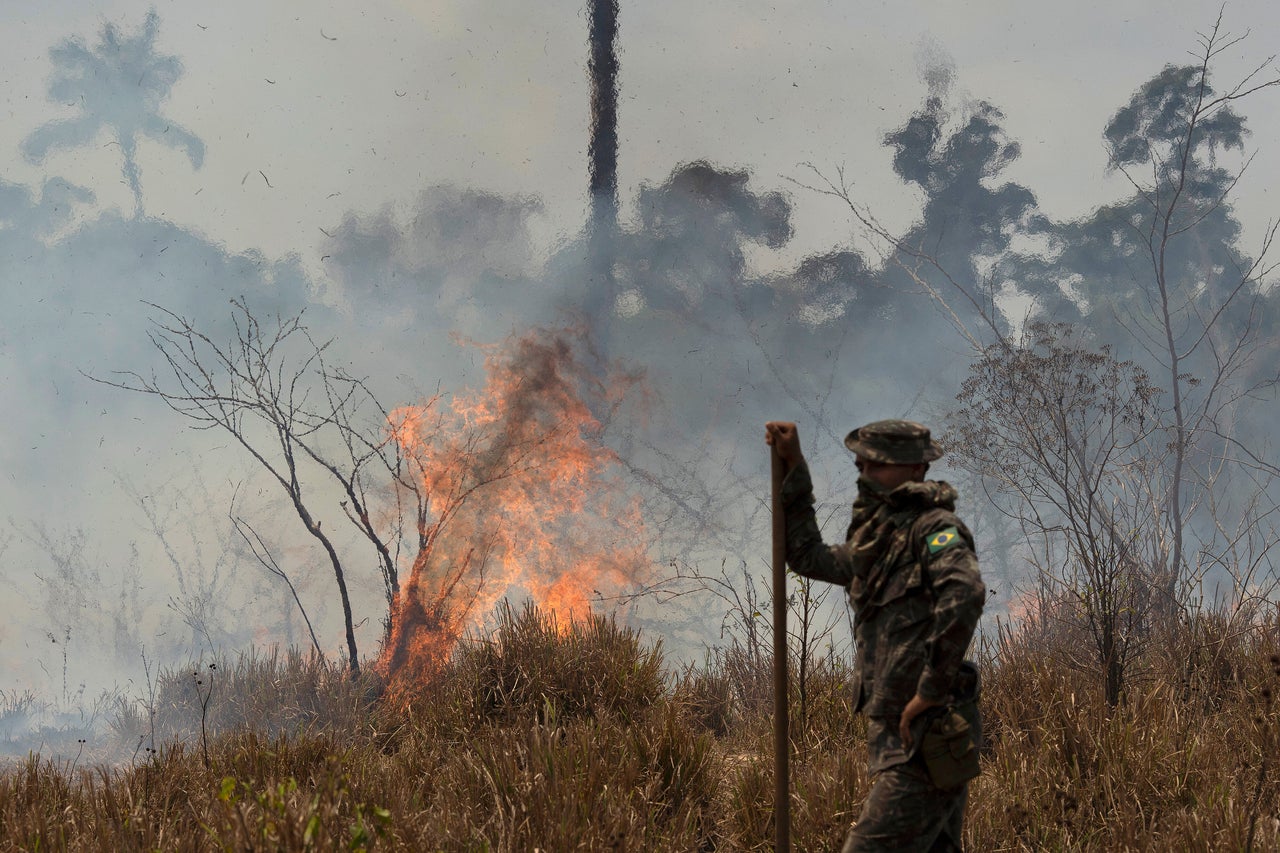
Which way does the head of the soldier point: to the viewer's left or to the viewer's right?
to the viewer's left

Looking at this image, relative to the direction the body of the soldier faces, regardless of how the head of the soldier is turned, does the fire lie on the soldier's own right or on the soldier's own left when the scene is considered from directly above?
on the soldier's own right

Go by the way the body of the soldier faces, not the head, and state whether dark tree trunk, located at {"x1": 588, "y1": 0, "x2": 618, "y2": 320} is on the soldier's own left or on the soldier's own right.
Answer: on the soldier's own right

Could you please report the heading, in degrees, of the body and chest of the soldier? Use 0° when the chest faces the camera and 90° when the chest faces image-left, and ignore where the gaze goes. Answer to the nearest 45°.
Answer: approximately 45°

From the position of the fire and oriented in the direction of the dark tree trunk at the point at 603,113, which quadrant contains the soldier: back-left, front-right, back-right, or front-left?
back-right
